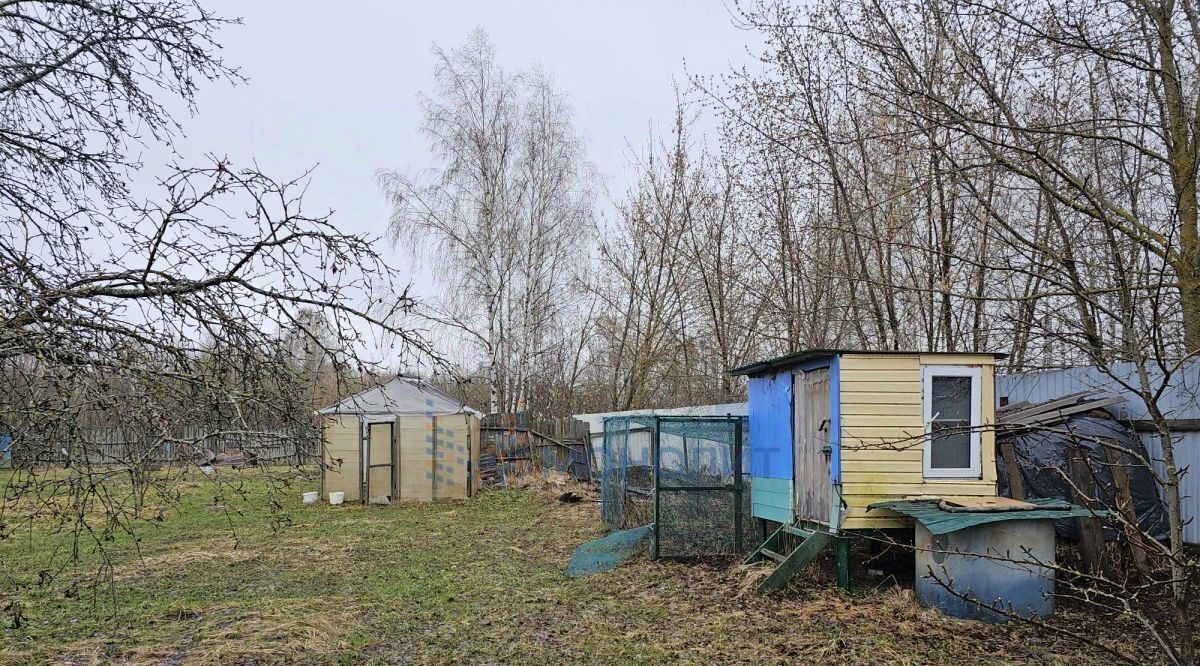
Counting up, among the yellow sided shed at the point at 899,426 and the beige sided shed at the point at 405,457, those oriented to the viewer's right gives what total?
0

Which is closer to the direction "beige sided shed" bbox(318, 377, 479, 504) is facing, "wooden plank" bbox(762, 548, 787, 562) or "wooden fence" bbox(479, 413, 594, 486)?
the wooden plank

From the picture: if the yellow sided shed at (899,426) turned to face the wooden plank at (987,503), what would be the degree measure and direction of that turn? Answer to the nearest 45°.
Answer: approximately 90° to its left

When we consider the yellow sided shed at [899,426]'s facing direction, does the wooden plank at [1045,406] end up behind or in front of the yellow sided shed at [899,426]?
behind

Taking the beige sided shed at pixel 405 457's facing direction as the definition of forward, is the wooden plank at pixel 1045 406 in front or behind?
in front

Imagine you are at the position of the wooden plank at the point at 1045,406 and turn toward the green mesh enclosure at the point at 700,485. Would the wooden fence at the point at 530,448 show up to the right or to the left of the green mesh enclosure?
right

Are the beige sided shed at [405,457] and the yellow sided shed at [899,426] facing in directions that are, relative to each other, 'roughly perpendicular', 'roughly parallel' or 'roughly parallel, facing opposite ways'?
roughly perpendicular

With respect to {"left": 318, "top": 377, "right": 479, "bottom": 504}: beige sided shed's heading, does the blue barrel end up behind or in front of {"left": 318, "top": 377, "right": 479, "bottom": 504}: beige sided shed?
in front

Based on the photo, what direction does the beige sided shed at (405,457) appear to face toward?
toward the camera

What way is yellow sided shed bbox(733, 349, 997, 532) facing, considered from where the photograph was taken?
facing the viewer and to the left of the viewer
